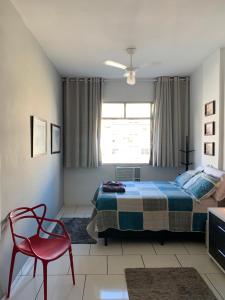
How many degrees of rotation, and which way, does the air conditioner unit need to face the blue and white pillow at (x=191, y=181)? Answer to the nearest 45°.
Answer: approximately 45° to its left

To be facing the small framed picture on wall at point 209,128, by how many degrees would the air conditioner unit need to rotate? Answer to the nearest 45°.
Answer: approximately 45° to its left

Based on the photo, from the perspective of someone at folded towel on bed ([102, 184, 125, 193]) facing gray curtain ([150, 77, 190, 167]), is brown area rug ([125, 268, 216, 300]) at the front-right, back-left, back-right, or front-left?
back-right

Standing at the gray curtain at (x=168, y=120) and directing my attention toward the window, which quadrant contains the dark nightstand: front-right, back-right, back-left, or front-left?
back-left

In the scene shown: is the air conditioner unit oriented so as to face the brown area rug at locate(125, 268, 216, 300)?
yes

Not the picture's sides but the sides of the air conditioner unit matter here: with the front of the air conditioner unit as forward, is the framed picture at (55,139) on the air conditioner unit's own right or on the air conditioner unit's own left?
on the air conditioner unit's own right

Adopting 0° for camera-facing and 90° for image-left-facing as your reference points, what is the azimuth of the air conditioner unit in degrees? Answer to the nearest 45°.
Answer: approximately 0°

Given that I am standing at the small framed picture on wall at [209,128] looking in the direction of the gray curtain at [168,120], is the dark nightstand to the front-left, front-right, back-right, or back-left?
back-left
